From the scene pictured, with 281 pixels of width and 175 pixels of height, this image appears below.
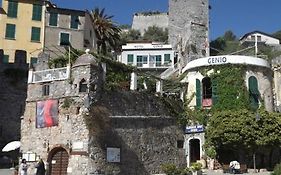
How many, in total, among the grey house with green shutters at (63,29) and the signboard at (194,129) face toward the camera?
2

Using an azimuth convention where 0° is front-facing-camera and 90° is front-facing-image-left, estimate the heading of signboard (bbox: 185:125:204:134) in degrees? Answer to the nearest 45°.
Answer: approximately 0°

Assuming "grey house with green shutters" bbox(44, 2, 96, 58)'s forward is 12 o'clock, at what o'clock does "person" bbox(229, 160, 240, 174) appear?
The person is roughly at 11 o'clock from the grey house with green shutters.

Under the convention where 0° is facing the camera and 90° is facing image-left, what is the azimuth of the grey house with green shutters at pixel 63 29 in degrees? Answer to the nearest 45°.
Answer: approximately 0°

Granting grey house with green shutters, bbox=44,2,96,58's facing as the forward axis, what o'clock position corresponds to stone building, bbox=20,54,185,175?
stone building, bbox=20,54,185,175 is roughly at 12 o'clock from grey house with green shutters, bbox=44,2,96,58.

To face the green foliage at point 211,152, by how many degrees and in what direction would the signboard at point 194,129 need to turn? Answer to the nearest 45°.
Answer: approximately 45° to its left

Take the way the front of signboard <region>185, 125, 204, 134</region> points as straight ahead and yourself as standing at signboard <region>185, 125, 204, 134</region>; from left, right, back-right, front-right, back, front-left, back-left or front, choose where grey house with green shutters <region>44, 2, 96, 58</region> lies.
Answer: back-right

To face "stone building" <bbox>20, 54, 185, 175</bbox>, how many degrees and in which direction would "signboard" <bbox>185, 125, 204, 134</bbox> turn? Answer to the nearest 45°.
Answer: approximately 45° to its right

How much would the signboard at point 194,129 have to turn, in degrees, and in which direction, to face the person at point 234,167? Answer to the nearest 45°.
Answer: approximately 45° to its left
